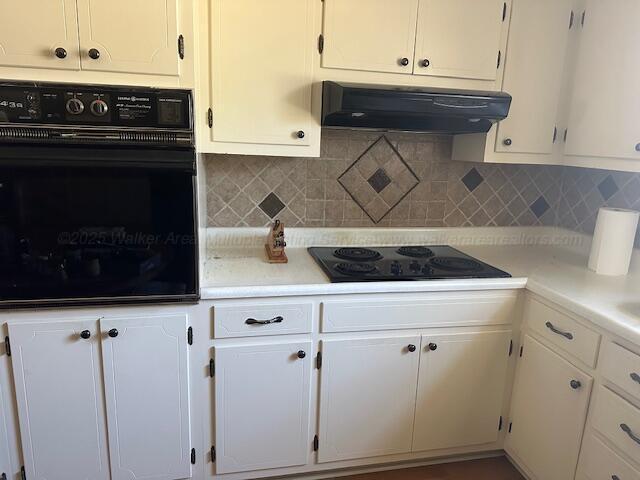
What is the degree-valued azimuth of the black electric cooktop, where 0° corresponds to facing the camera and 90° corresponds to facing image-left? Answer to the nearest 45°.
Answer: approximately 0°

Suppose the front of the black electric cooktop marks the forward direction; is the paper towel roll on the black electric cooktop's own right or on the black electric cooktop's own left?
on the black electric cooktop's own left

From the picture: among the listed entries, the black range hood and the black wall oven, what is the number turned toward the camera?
2

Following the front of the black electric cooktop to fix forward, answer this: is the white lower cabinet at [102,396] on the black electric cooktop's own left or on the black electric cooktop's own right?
on the black electric cooktop's own right

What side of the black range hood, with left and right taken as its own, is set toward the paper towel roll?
left
